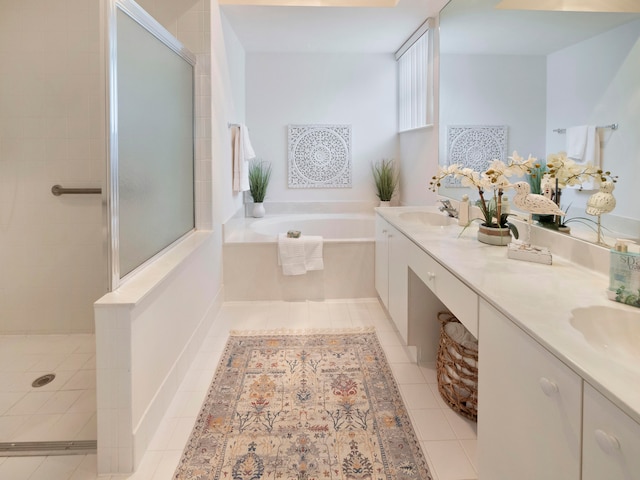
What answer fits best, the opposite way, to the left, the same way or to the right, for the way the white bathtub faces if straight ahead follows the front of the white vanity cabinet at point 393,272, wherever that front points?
to the left

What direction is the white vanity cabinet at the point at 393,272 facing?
to the viewer's left

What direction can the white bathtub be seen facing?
toward the camera

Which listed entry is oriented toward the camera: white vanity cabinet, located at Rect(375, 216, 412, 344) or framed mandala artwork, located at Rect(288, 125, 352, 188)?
the framed mandala artwork

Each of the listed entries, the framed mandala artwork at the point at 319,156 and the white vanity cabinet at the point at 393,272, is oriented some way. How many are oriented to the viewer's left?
1

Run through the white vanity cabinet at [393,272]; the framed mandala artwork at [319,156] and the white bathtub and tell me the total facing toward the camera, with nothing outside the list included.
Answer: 2

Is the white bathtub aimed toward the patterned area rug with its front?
yes

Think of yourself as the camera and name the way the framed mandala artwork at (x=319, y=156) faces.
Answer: facing the viewer

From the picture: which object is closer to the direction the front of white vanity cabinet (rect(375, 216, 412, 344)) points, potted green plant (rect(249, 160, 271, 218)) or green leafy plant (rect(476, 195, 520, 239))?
the potted green plant
